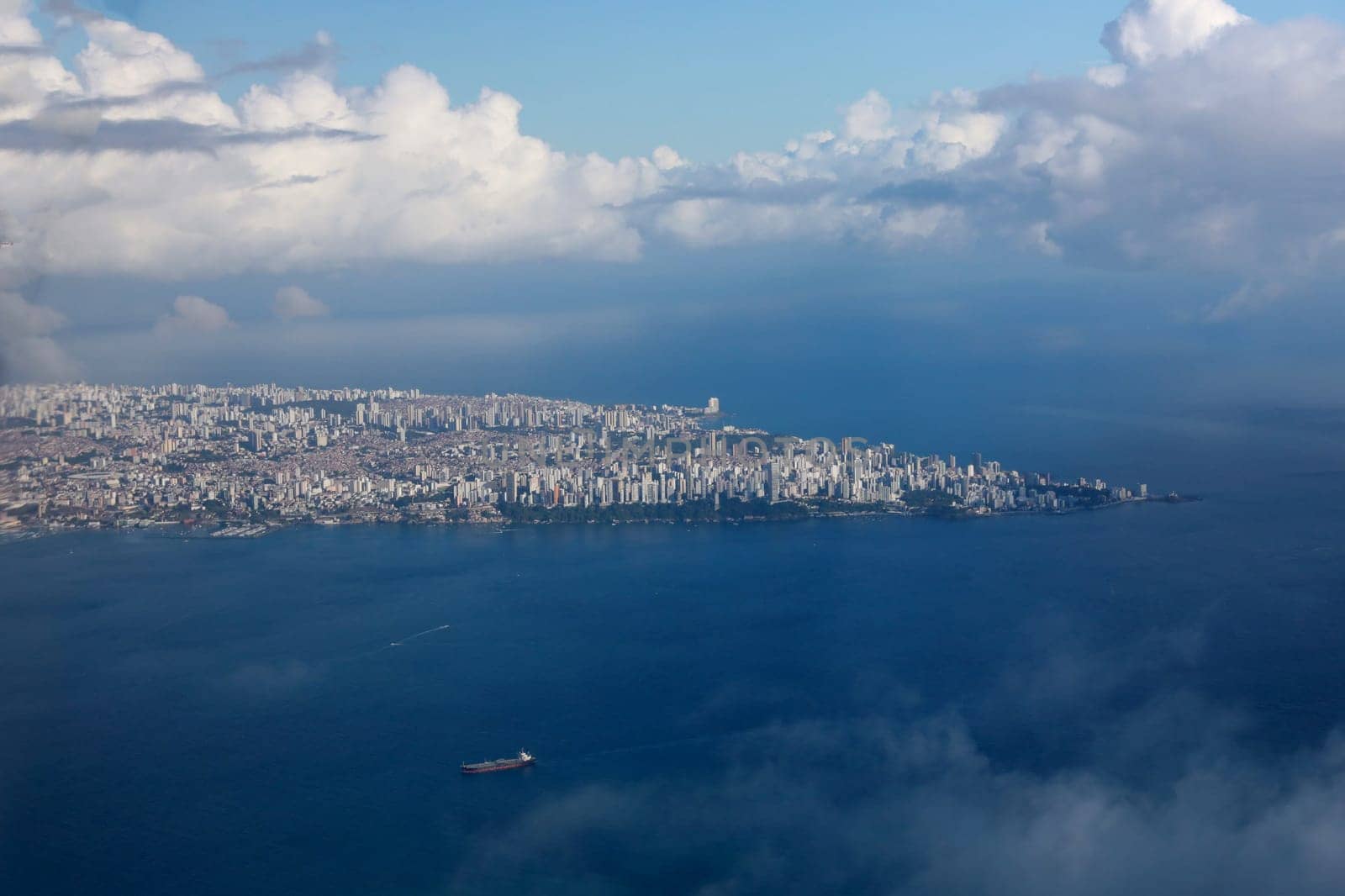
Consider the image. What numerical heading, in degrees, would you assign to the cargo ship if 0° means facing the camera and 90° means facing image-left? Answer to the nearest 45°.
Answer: approximately 45°

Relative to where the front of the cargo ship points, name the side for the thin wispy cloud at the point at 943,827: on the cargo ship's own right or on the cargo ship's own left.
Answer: on the cargo ship's own left
